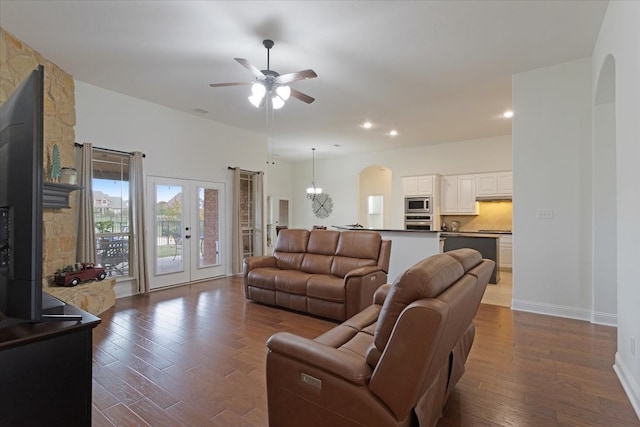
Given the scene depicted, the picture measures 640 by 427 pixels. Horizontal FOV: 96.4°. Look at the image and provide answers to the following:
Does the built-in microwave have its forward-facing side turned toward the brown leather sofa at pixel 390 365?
yes

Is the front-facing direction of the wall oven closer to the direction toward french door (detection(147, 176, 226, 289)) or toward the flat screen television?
the flat screen television

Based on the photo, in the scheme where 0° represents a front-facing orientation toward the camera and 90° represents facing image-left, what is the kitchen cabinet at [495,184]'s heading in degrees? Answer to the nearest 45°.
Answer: approximately 0°

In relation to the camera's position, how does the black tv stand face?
facing away from the viewer and to the right of the viewer

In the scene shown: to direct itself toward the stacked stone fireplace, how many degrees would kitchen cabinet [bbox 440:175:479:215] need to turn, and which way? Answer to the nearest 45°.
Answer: approximately 45° to its right

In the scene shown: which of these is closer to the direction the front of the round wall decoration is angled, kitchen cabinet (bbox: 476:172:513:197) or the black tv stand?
the black tv stand

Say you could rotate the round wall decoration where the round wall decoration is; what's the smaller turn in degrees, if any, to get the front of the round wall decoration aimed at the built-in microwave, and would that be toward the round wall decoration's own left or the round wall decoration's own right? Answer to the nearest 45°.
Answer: approximately 45° to the round wall decoration's own left

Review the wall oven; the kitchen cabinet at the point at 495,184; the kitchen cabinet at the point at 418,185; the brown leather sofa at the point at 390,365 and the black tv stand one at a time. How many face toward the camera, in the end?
3

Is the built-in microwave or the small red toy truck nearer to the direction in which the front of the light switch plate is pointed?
the small red toy truck

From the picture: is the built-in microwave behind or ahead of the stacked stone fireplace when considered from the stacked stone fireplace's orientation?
ahead

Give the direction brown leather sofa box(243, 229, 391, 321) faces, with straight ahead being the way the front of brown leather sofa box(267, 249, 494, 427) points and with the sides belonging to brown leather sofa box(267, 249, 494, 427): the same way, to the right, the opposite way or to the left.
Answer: to the left

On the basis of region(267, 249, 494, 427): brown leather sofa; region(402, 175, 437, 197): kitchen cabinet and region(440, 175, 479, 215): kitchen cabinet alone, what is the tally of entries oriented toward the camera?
2
